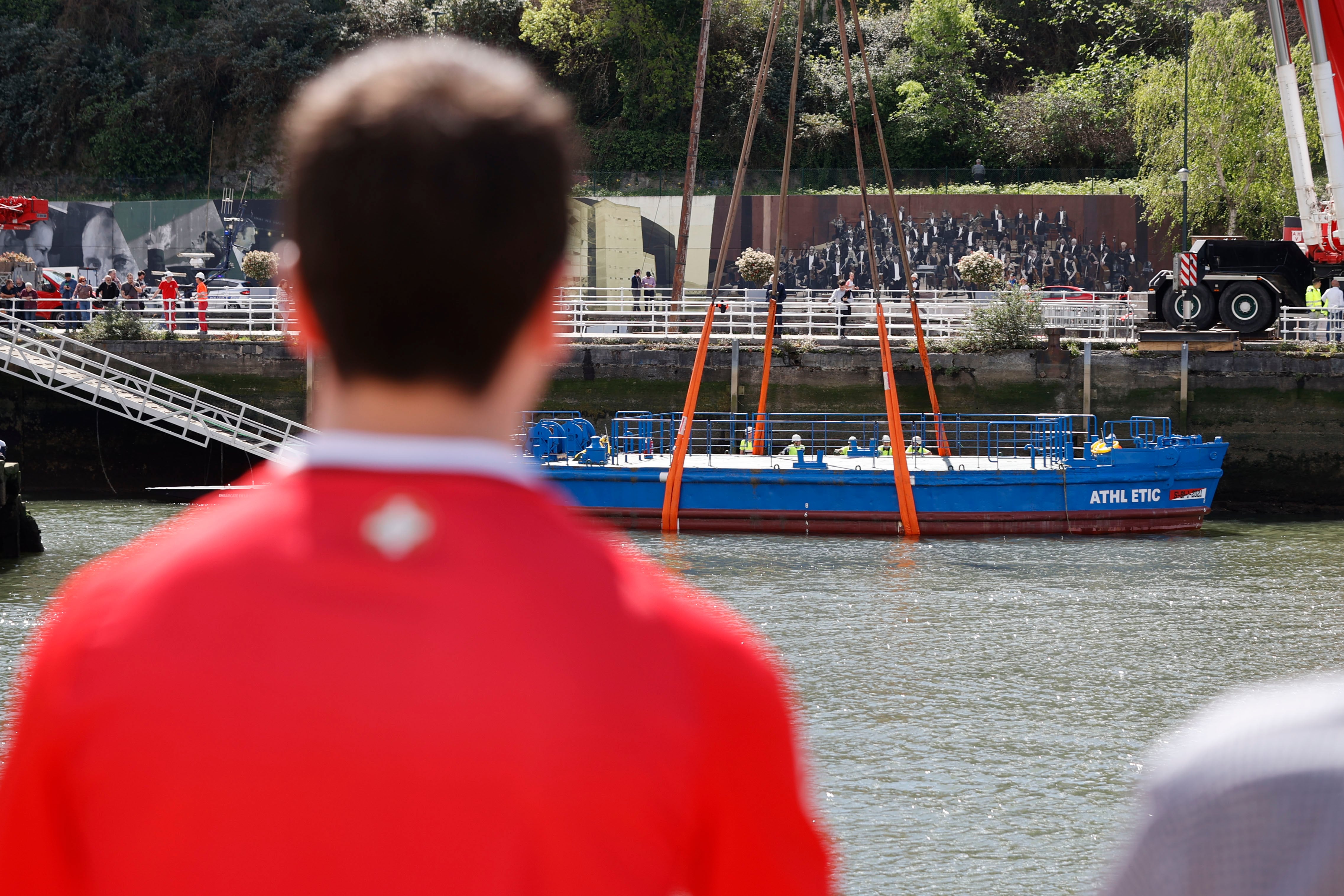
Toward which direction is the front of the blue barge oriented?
to the viewer's right

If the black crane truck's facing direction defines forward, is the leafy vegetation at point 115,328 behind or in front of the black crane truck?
behind

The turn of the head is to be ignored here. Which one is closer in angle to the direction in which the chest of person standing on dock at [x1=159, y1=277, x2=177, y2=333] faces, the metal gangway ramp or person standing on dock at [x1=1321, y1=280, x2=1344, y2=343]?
the metal gangway ramp

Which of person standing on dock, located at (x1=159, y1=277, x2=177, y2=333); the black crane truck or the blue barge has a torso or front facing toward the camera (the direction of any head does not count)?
the person standing on dock

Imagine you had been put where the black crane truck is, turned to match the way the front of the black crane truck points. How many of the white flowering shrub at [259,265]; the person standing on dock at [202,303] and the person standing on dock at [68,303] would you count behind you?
3

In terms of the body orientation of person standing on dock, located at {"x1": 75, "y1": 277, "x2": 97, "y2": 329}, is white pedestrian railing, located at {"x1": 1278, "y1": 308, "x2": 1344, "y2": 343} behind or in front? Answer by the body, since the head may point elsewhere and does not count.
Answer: in front

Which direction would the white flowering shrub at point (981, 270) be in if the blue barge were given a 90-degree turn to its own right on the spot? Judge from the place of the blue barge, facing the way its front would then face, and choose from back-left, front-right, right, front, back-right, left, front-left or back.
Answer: back

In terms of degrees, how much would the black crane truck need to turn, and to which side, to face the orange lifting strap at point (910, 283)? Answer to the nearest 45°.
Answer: approximately 135° to its right

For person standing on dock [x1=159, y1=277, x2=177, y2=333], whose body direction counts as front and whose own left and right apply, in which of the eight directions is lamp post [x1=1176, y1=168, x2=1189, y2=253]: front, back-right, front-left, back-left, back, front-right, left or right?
left

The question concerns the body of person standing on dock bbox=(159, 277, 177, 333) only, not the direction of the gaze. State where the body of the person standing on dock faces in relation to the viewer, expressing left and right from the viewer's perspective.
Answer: facing the viewer

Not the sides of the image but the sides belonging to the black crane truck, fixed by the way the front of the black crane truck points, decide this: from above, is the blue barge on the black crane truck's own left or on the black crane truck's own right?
on the black crane truck's own right

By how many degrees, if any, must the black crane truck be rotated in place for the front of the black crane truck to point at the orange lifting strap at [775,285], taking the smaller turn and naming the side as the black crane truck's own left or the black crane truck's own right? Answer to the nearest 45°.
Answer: approximately 135° to the black crane truck's own right

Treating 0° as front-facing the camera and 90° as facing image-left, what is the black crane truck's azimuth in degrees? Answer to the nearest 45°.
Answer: approximately 270°

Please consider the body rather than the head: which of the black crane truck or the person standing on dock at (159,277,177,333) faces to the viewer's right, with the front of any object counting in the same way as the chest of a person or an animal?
the black crane truck
